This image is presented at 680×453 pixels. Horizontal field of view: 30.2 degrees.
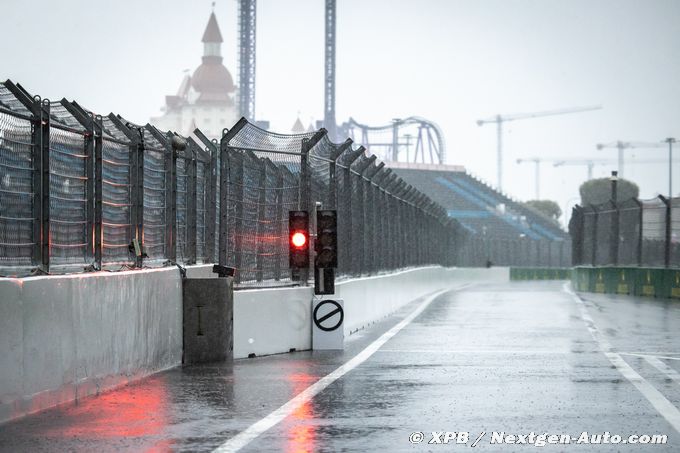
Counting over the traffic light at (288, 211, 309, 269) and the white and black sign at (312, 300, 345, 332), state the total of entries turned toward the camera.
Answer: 2

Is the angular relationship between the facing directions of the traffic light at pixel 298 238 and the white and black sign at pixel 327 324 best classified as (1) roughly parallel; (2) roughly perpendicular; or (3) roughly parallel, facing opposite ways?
roughly parallel

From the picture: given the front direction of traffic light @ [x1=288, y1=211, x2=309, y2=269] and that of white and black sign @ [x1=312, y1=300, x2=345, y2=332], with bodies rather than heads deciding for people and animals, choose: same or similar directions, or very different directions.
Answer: same or similar directions

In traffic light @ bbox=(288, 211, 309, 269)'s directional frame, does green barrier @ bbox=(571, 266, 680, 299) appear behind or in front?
behind

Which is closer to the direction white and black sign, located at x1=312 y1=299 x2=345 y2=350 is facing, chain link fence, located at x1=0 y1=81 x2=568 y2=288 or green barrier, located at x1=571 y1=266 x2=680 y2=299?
the chain link fence

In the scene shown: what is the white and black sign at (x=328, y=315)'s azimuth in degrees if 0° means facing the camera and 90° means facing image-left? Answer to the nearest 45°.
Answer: approximately 0°

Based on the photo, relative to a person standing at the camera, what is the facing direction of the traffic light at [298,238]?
facing the viewer

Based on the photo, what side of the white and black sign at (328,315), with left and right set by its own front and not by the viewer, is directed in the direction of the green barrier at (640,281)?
back

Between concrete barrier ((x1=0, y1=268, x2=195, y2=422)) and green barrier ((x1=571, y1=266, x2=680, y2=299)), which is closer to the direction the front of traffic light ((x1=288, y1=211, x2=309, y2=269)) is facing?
the concrete barrier
